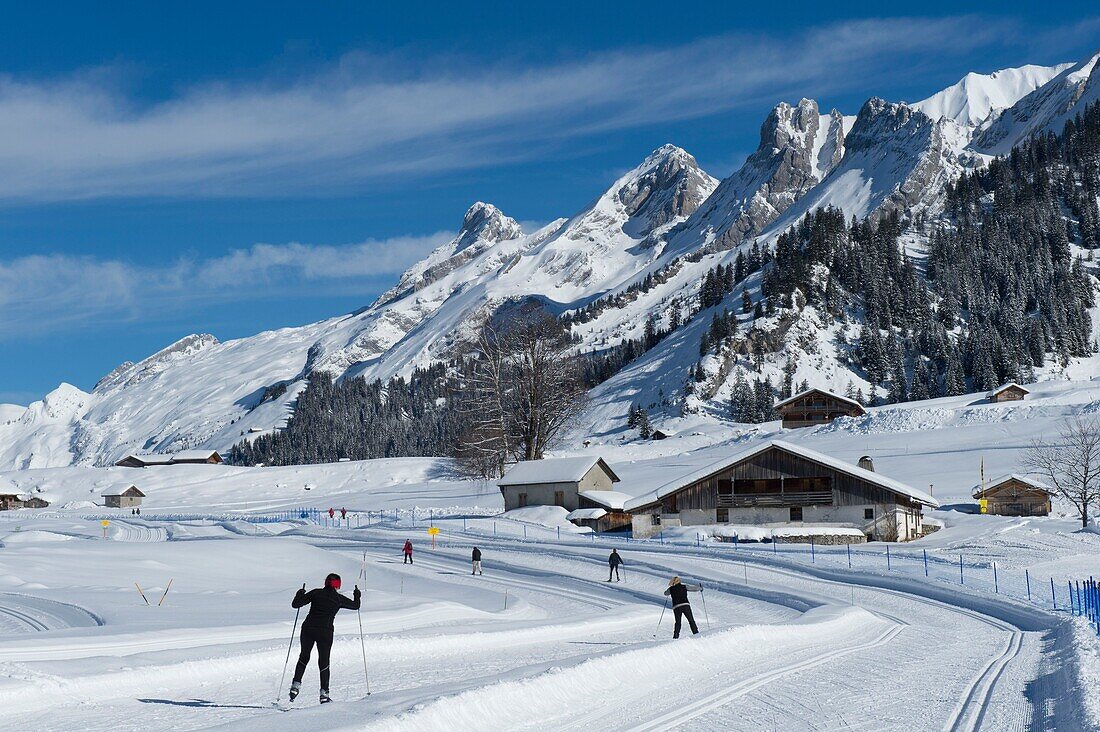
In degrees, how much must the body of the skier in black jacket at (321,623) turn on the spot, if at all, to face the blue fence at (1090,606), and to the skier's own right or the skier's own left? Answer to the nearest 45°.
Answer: approximately 45° to the skier's own right

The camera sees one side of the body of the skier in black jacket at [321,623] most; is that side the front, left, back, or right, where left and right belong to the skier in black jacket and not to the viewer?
back
